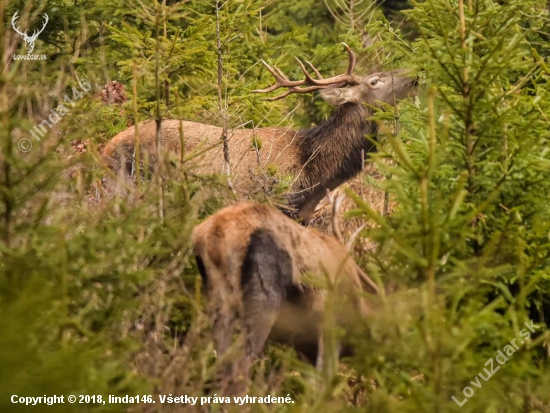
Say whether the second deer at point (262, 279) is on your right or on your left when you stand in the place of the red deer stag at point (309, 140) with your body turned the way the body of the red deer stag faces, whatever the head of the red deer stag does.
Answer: on your right

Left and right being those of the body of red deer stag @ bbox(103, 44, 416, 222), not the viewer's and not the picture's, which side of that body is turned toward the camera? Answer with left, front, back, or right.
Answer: right

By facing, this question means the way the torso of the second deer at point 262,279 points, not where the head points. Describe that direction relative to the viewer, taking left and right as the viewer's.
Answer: facing away from the viewer and to the right of the viewer

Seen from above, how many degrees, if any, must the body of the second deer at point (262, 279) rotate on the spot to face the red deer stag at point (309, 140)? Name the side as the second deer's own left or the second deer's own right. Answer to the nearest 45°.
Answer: approximately 45° to the second deer's own left
